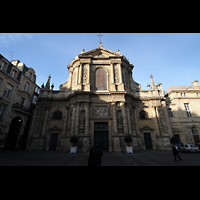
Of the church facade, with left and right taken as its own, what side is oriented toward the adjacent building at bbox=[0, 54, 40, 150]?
right

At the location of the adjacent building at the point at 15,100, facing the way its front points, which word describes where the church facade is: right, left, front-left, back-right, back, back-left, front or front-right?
front

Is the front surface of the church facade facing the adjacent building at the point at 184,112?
no

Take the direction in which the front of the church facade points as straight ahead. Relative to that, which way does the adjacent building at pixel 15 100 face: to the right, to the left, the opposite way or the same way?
to the left

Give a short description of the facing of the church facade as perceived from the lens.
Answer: facing the viewer

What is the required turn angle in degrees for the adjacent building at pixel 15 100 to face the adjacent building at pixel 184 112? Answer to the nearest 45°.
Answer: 0° — it already faces it

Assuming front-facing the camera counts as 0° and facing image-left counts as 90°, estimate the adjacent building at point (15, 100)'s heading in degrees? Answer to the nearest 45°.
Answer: approximately 315°

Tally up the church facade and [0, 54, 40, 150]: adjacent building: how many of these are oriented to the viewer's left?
0
